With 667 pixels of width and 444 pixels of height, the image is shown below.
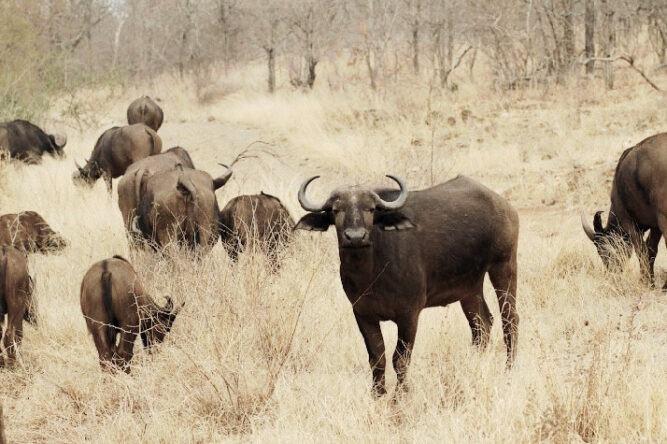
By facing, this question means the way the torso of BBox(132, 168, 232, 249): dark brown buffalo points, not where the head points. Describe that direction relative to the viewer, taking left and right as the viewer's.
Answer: facing away from the viewer

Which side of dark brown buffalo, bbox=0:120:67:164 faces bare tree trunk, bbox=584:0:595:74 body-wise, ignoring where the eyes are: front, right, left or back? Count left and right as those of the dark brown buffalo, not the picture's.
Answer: front

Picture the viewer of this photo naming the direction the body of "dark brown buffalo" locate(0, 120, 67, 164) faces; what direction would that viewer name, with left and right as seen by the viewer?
facing to the right of the viewer

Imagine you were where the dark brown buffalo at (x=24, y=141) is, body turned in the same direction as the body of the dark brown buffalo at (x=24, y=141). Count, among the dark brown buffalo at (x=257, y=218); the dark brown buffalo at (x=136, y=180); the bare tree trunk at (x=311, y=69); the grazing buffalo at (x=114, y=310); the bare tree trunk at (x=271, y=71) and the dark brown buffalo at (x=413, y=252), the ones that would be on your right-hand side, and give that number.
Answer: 4

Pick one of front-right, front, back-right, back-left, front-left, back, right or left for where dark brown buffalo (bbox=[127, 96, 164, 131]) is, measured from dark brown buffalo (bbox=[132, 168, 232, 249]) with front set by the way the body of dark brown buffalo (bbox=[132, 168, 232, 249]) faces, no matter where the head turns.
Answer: front

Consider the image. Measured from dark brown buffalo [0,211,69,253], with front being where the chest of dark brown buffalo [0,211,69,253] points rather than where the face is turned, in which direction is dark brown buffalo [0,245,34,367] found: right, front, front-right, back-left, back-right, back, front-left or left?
right

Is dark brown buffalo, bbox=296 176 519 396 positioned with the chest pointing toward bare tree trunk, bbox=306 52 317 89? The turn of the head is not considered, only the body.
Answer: no

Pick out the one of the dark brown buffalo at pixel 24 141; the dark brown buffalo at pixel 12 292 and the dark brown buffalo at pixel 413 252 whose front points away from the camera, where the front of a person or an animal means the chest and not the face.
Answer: the dark brown buffalo at pixel 12 292

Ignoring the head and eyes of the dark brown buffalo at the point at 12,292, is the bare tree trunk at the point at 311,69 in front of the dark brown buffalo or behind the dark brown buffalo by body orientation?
in front

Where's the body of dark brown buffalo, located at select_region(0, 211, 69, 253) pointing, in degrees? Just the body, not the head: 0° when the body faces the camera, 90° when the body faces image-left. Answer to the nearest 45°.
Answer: approximately 270°

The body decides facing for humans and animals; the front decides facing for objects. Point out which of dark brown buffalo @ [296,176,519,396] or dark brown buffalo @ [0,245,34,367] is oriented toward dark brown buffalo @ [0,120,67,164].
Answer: dark brown buffalo @ [0,245,34,367]

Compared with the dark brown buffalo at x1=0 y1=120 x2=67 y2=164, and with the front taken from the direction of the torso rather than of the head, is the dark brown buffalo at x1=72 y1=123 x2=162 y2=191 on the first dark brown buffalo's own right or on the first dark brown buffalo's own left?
on the first dark brown buffalo's own right

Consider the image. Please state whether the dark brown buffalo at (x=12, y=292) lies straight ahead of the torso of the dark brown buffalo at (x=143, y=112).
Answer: no

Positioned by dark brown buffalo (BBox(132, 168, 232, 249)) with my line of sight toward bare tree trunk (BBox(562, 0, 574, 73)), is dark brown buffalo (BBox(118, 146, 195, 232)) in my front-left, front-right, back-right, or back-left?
front-left

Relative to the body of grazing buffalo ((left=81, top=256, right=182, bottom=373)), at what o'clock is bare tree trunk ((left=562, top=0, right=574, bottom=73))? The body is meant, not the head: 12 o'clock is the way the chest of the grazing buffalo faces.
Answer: The bare tree trunk is roughly at 12 o'clock from the grazing buffalo.

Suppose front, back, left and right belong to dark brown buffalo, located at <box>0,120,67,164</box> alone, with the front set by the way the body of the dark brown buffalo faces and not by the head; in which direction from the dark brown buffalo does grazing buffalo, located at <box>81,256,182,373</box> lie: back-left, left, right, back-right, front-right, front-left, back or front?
right

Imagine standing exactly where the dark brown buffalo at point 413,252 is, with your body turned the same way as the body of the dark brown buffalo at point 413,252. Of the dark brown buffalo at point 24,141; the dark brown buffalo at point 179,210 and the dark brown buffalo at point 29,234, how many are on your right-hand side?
3

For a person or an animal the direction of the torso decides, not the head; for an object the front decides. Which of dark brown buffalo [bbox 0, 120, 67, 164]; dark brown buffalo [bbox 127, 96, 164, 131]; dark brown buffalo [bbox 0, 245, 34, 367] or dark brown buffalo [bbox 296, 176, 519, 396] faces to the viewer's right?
dark brown buffalo [bbox 0, 120, 67, 164]

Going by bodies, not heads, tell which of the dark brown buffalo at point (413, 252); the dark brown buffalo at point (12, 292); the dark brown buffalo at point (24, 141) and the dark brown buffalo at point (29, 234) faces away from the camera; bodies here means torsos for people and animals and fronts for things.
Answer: the dark brown buffalo at point (12, 292)

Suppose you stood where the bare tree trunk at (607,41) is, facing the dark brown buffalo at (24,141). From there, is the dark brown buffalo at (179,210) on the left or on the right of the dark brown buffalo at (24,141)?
left

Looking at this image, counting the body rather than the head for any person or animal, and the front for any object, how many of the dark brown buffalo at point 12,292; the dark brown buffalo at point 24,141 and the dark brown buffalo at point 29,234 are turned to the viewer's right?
2

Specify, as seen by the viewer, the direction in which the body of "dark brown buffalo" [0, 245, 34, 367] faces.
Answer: away from the camera

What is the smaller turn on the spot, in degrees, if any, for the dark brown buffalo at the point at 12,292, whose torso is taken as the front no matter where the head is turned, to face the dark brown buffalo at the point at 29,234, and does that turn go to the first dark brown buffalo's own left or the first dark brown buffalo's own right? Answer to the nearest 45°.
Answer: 0° — it already faces it
